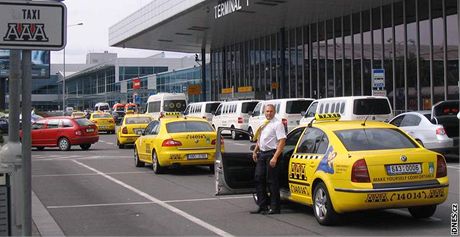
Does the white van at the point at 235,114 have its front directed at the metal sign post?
no

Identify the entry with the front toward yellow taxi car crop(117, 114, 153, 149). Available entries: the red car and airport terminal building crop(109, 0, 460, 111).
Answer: the airport terminal building

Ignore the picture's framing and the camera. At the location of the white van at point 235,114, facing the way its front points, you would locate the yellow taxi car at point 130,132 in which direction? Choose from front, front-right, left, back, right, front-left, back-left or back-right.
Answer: left

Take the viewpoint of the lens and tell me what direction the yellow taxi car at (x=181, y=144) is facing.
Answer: facing away from the viewer and to the left of the viewer

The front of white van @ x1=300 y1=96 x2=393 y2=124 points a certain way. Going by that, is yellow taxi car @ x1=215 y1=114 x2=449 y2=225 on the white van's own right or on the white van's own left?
on the white van's own left

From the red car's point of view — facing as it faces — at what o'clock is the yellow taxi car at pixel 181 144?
The yellow taxi car is roughly at 7 o'clock from the red car.

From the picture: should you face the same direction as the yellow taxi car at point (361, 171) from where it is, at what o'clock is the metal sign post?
The metal sign post is roughly at 9 o'clock from the yellow taxi car.

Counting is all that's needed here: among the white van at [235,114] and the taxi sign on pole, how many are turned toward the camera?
1

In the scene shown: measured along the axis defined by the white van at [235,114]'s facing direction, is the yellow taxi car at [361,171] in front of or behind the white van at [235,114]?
behind

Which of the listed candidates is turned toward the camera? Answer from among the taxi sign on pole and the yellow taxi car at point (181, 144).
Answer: the taxi sign on pole

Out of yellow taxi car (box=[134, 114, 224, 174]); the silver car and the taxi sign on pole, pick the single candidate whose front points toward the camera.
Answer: the taxi sign on pole

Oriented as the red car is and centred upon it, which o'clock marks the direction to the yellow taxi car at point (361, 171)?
The yellow taxi car is roughly at 7 o'clock from the red car.

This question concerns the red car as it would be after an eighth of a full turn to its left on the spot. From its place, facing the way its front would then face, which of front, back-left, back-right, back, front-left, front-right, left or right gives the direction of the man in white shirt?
left

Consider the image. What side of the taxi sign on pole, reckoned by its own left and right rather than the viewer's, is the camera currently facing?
front

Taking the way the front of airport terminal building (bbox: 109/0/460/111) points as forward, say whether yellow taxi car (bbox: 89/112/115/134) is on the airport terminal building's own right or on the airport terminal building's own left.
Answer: on the airport terminal building's own right

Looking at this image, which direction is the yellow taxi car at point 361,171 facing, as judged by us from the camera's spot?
facing away from the viewer and to the left of the viewer

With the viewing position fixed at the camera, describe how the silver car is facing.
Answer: facing away from the viewer and to the left of the viewer

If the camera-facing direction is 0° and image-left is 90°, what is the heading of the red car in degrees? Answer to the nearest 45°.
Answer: approximately 135°
